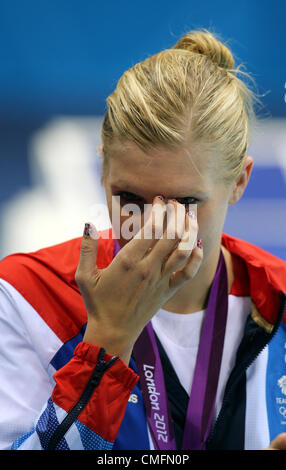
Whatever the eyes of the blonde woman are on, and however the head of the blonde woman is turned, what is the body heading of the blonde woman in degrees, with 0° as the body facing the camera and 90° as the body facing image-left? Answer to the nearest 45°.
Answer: approximately 0°
